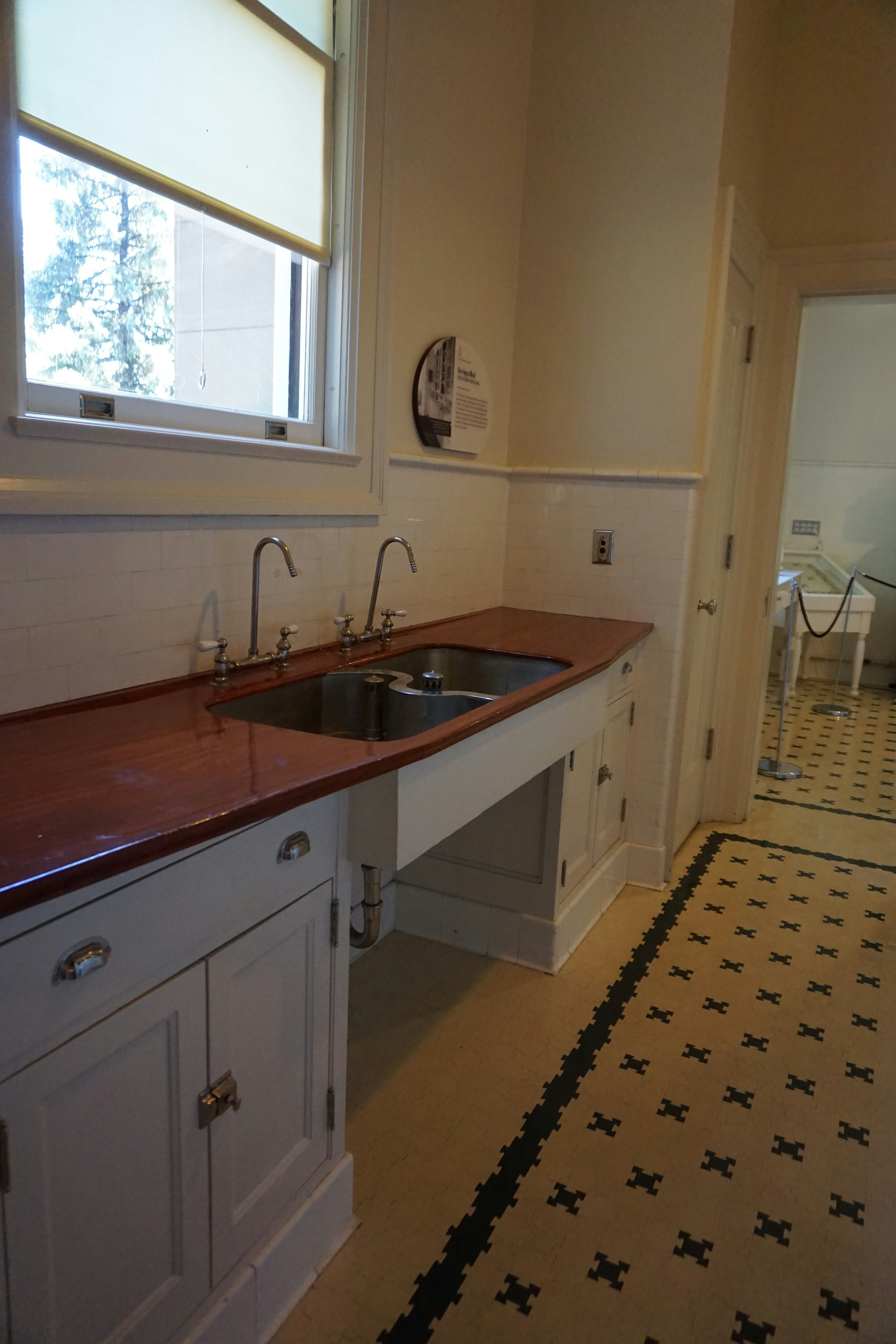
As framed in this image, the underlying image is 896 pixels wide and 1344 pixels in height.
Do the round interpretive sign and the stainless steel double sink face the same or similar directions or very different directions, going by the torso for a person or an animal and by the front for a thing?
same or similar directions

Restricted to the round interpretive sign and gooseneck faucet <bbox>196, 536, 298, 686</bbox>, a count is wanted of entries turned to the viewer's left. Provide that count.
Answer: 0

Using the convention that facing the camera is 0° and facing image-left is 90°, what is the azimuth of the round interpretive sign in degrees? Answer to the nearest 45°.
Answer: approximately 315°

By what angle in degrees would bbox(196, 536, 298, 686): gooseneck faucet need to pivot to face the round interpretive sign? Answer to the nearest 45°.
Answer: approximately 90° to its left

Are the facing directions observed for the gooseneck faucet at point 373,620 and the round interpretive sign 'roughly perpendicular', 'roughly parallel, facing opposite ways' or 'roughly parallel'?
roughly parallel

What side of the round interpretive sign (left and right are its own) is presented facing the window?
right

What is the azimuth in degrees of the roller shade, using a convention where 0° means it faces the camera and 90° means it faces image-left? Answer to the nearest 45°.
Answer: approximately 315°

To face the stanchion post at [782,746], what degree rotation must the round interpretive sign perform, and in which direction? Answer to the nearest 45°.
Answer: approximately 90° to its left

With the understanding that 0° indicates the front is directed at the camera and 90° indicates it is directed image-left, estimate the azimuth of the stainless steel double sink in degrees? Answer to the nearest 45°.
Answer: approximately 315°

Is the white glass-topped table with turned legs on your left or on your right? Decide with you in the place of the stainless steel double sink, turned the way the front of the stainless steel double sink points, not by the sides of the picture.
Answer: on your left

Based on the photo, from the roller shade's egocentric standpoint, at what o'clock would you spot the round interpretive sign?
The round interpretive sign is roughly at 9 o'clock from the roller shade.

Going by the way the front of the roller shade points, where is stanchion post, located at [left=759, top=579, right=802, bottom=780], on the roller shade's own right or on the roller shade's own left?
on the roller shade's own left

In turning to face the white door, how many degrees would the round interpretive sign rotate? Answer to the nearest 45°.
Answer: approximately 90° to its left

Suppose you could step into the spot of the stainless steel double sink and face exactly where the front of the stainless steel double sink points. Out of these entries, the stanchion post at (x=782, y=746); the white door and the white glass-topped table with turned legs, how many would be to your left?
3
